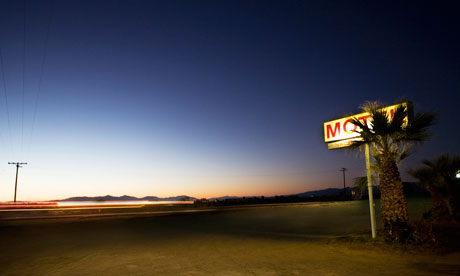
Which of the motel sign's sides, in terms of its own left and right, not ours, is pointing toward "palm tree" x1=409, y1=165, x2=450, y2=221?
back

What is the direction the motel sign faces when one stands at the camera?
facing the viewer and to the left of the viewer

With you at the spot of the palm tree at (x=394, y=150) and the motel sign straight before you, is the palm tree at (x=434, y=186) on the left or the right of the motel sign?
right

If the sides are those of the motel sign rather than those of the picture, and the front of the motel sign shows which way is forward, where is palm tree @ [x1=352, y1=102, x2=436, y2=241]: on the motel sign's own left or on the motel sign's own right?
on the motel sign's own left
